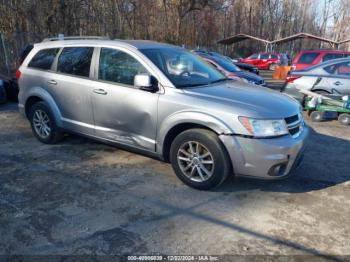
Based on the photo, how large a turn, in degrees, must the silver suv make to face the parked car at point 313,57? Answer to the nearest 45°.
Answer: approximately 90° to its left

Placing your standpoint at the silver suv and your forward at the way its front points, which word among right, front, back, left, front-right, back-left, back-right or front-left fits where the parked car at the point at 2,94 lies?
back

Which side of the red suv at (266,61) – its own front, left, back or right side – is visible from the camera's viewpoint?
left

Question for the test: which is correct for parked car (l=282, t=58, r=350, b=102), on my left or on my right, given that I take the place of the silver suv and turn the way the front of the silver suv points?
on my left

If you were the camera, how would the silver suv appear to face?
facing the viewer and to the right of the viewer
